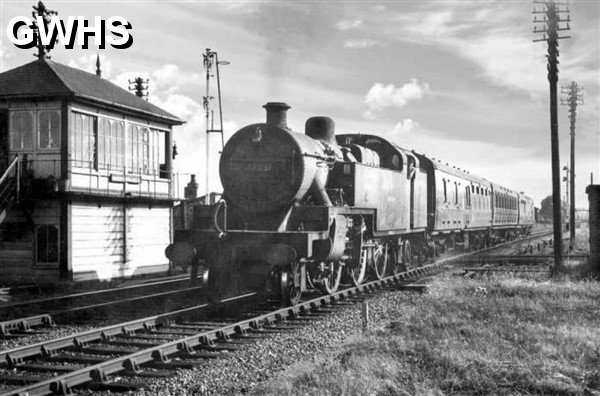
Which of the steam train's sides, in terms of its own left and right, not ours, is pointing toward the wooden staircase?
right

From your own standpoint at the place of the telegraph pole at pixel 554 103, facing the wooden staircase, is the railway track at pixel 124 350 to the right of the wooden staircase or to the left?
left

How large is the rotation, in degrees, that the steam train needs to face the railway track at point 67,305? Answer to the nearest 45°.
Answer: approximately 45° to its right
